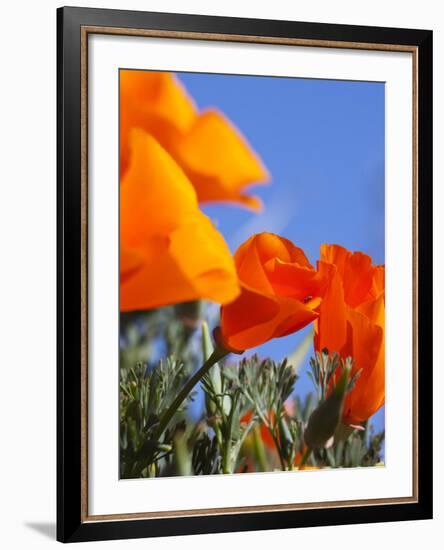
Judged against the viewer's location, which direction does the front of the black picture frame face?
facing the viewer and to the right of the viewer
